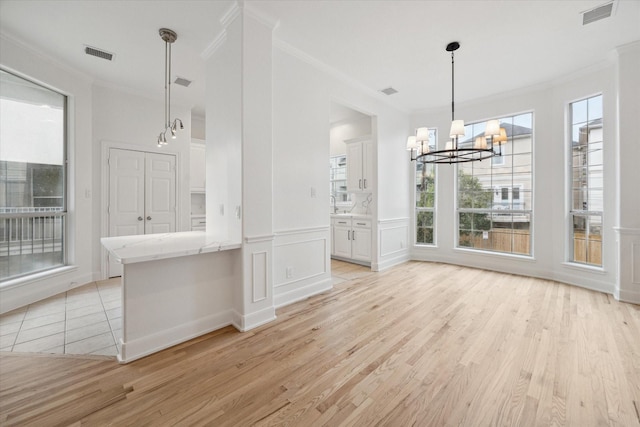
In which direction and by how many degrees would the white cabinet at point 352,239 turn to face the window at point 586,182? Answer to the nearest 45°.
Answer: approximately 135° to its left

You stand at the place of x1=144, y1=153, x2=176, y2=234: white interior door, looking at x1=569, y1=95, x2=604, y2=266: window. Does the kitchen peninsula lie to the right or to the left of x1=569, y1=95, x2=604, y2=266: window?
right

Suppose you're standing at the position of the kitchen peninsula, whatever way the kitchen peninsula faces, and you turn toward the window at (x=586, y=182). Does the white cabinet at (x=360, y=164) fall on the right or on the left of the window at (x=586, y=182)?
left

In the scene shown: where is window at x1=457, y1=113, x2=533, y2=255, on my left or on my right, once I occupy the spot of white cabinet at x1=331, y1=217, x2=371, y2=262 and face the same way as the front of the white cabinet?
on my left

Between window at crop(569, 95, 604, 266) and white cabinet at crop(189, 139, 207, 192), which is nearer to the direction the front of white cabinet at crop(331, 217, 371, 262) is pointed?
the white cabinet

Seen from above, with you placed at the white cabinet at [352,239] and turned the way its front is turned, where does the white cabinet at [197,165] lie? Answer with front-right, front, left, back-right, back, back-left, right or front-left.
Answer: front-right

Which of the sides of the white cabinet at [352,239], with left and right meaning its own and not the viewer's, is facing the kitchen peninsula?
front

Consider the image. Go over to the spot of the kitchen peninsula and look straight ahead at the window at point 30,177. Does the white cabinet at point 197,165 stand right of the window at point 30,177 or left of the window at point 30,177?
right

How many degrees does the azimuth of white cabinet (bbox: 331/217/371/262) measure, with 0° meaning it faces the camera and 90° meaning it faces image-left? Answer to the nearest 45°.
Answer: approximately 45°

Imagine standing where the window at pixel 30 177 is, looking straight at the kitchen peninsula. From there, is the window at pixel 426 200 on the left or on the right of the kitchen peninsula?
left

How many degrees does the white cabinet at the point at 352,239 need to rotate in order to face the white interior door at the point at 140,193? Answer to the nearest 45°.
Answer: approximately 45° to its right

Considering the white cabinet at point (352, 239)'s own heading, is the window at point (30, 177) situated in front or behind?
in front
